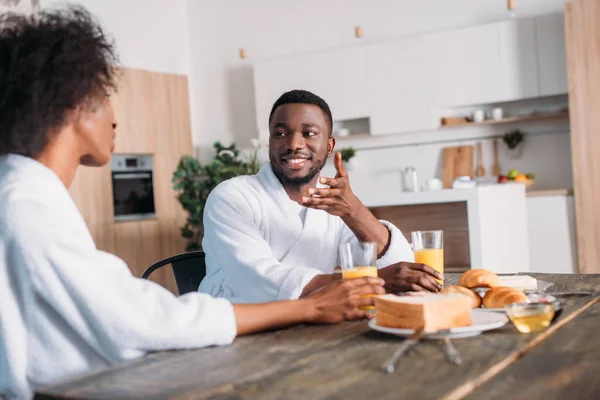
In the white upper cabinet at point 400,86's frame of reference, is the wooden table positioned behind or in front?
in front

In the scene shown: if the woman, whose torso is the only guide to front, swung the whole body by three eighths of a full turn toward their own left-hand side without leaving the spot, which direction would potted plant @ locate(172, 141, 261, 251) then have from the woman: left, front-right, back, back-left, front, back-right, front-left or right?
right

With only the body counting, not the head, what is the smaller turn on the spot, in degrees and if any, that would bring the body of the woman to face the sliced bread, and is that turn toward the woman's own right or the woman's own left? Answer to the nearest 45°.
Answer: approximately 45° to the woman's own right

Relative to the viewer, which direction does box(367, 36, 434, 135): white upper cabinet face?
toward the camera

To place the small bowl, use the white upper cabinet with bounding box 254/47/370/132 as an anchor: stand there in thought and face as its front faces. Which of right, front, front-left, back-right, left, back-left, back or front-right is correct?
front

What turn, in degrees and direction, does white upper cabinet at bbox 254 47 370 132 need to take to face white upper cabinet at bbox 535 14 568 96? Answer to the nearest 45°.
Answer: approximately 45° to its left

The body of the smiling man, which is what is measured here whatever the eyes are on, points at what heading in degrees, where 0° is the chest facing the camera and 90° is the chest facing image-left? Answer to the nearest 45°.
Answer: approximately 315°

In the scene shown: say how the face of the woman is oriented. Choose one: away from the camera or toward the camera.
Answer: away from the camera

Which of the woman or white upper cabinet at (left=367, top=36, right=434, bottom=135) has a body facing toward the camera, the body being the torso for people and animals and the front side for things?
the white upper cabinet

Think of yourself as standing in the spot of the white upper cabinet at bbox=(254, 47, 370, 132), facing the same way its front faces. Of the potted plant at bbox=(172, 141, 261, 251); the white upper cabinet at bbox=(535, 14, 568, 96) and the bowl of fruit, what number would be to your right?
1

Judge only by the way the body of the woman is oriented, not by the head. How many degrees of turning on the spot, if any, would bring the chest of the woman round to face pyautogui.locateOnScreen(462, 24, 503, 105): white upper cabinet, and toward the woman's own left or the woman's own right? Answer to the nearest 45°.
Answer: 0° — they already face it

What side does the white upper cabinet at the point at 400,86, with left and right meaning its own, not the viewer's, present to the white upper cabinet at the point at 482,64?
left

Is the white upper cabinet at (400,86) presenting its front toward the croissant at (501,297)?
yes

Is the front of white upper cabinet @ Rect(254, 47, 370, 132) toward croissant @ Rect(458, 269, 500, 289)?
yes

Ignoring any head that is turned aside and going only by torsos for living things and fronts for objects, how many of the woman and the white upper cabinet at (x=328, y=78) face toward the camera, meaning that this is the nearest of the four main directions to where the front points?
1

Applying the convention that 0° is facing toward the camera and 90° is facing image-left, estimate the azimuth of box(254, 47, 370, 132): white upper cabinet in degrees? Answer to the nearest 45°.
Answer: approximately 0°

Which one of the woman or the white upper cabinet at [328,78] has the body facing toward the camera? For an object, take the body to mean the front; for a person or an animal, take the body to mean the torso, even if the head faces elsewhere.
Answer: the white upper cabinet

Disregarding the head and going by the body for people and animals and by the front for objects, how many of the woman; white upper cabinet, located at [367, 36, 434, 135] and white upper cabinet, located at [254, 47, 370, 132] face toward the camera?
2

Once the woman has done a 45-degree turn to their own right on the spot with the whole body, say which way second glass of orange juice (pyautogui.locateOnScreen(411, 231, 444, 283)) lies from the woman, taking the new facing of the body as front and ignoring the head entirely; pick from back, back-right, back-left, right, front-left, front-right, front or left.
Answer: front-left
